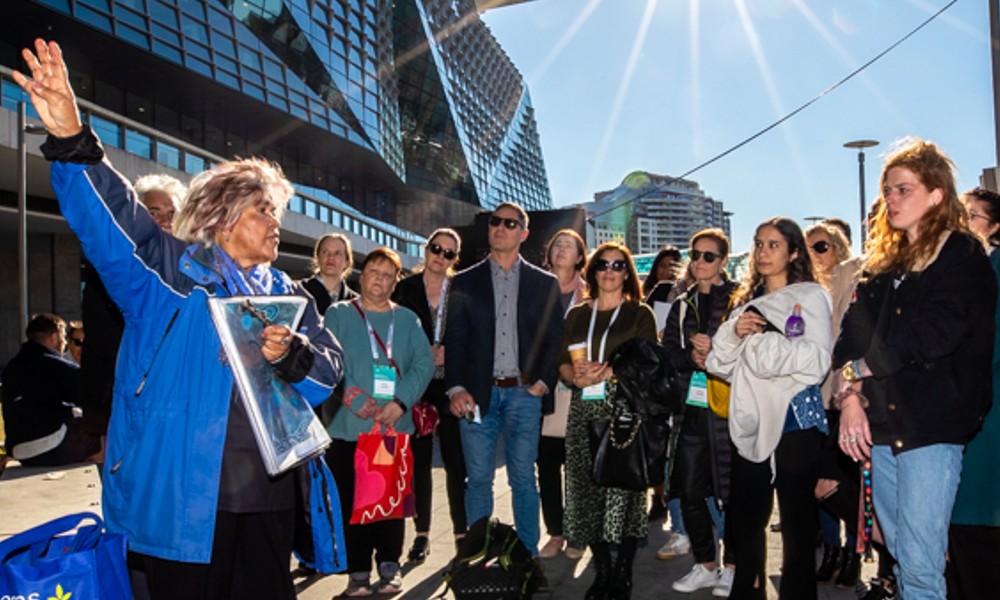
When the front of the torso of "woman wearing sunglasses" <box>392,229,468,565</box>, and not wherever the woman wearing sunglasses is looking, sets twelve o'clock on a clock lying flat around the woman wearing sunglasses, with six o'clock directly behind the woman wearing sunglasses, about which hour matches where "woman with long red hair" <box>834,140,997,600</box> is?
The woman with long red hair is roughly at 11 o'clock from the woman wearing sunglasses.

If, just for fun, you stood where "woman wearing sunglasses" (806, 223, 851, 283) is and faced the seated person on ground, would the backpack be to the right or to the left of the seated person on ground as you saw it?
left

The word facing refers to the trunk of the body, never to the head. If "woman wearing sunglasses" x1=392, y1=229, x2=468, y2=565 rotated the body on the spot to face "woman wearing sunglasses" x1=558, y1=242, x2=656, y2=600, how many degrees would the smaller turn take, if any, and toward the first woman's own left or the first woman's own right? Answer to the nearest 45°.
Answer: approximately 45° to the first woman's own left

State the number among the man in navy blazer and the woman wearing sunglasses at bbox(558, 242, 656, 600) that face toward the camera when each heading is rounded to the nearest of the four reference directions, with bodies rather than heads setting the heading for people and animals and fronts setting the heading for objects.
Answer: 2

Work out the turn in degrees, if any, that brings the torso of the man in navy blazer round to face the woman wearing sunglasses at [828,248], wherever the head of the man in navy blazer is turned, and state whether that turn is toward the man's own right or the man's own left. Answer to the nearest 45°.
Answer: approximately 90° to the man's own left

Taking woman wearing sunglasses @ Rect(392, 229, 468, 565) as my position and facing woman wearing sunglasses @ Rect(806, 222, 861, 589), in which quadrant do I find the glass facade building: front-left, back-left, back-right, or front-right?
back-left

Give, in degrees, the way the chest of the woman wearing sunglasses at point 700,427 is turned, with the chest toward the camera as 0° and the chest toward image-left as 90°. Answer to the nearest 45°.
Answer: approximately 45°

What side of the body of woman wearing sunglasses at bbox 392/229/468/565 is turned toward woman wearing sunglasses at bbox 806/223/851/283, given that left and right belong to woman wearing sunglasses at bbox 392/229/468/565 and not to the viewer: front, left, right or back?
left

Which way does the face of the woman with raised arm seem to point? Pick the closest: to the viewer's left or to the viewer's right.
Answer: to the viewer's right
